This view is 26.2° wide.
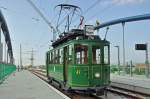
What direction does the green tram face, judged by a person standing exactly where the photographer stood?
facing the viewer and to the right of the viewer
